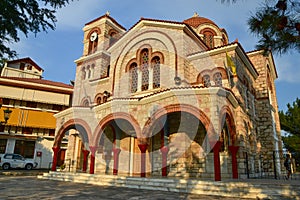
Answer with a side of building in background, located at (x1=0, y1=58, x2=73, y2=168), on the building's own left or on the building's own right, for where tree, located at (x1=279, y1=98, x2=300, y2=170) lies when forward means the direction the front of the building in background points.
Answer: on the building's own left

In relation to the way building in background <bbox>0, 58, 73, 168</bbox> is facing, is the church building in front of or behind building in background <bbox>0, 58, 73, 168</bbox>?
in front

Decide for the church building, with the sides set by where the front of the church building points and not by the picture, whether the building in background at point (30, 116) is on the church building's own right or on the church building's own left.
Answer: on the church building's own right

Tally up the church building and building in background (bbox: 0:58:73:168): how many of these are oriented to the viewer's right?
0

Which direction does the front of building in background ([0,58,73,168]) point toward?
toward the camera

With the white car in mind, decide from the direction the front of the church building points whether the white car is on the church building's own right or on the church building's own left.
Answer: on the church building's own right
